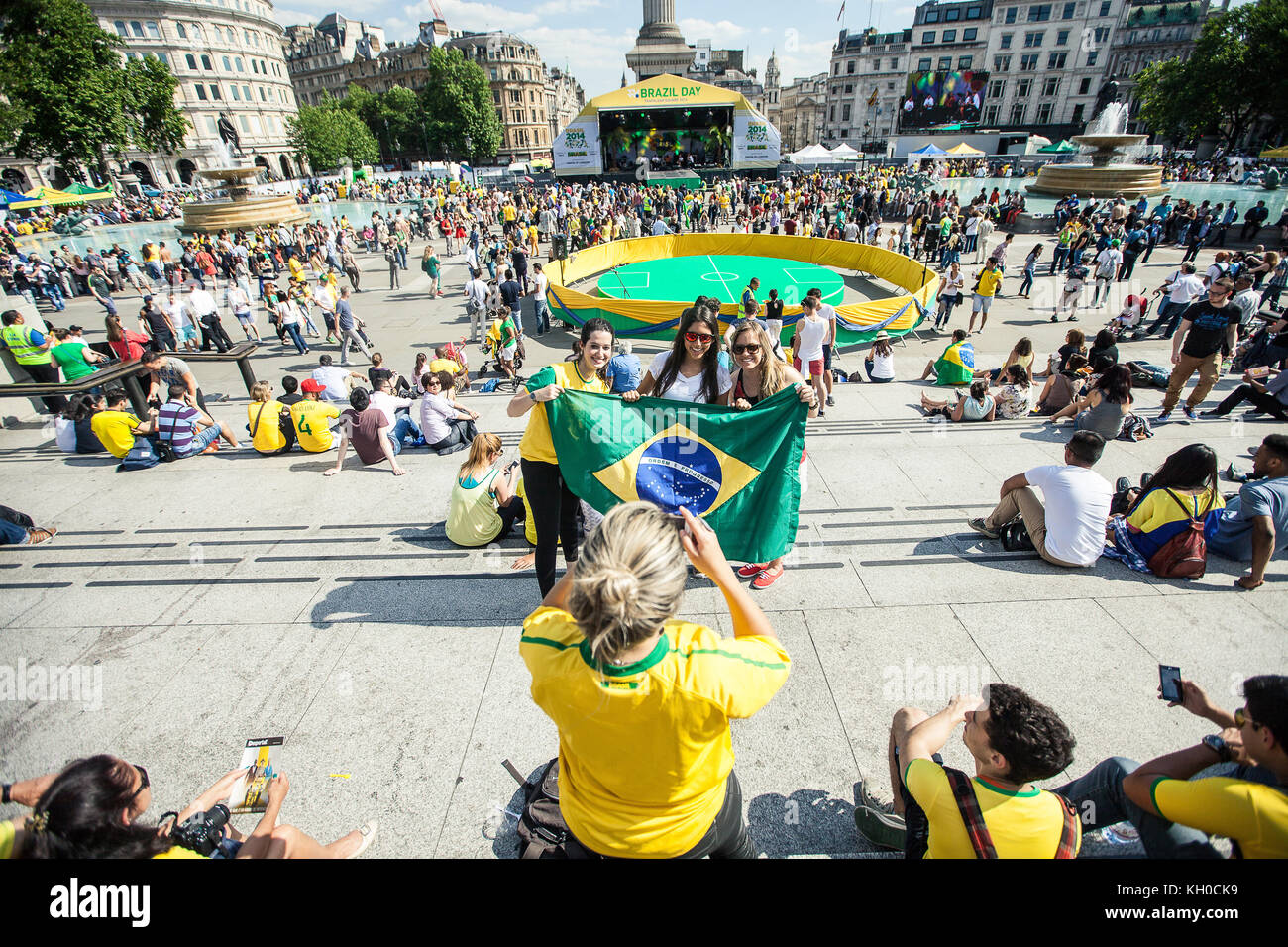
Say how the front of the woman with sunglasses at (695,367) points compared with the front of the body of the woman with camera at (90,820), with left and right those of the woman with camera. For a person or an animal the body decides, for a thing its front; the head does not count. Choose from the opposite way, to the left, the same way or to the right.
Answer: the opposite way

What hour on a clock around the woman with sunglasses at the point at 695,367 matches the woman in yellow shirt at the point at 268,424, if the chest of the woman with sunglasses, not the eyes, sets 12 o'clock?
The woman in yellow shirt is roughly at 4 o'clock from the woman with sunglasses.

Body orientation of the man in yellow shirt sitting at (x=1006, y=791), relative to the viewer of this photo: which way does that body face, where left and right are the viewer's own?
facing away from the viewer and to the left of the viewer

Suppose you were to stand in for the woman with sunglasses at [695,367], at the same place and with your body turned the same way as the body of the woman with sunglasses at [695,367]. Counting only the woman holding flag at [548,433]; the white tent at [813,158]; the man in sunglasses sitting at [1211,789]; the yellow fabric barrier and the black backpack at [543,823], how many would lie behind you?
2

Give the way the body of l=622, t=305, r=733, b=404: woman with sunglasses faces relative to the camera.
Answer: toward the camera

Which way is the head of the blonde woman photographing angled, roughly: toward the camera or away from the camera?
away from the camera

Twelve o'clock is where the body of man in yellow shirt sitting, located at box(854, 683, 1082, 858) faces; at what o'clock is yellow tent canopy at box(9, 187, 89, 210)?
The yellow tent canopy is roughly at 11 o'clock from the man in yellow shirt sitting.

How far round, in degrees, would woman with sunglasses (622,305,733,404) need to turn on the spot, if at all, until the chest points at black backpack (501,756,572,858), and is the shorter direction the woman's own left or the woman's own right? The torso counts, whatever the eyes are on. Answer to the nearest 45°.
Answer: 0° — they already face it

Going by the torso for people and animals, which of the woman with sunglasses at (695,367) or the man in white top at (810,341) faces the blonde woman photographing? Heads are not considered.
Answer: the woman with sunglasses

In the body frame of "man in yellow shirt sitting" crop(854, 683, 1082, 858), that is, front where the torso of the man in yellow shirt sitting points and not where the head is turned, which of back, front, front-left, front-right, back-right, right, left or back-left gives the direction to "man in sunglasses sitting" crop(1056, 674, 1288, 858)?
right
